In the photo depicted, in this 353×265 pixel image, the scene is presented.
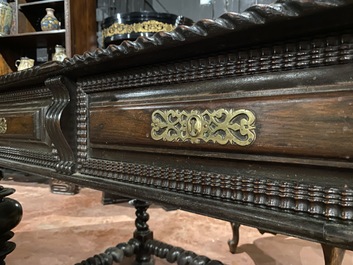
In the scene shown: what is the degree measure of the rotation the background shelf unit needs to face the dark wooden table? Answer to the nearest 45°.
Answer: approximately 45° to its left

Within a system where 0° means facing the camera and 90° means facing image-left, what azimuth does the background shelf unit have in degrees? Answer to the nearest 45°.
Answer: approximately 45°
